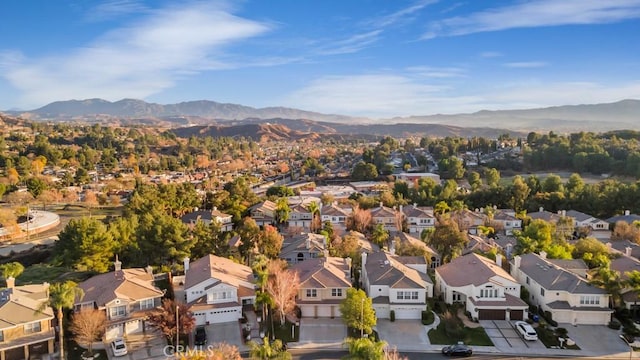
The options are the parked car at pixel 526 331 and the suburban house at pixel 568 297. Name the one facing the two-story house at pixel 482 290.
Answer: the parked car

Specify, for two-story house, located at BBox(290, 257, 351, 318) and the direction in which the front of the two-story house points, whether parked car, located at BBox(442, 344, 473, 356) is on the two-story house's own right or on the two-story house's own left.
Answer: on the two-story house's own left

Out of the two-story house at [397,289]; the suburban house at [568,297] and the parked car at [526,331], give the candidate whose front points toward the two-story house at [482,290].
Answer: the parked car

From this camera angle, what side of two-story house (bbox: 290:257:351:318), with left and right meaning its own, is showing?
front

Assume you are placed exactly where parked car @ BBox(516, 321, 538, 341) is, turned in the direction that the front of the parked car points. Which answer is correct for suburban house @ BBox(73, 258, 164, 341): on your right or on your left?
on your left

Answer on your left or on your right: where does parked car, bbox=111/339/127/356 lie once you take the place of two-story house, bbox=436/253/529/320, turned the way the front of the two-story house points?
on your right

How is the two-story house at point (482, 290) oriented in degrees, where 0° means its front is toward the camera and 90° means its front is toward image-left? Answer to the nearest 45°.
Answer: approximately 0°

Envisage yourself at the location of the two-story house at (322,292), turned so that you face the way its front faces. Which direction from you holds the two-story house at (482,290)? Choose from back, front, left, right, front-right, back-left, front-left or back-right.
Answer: left

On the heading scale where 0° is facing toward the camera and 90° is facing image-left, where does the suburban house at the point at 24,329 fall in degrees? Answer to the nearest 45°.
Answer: approximately 0°

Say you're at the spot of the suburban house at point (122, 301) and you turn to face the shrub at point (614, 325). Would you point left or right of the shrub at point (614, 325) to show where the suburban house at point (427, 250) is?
left
